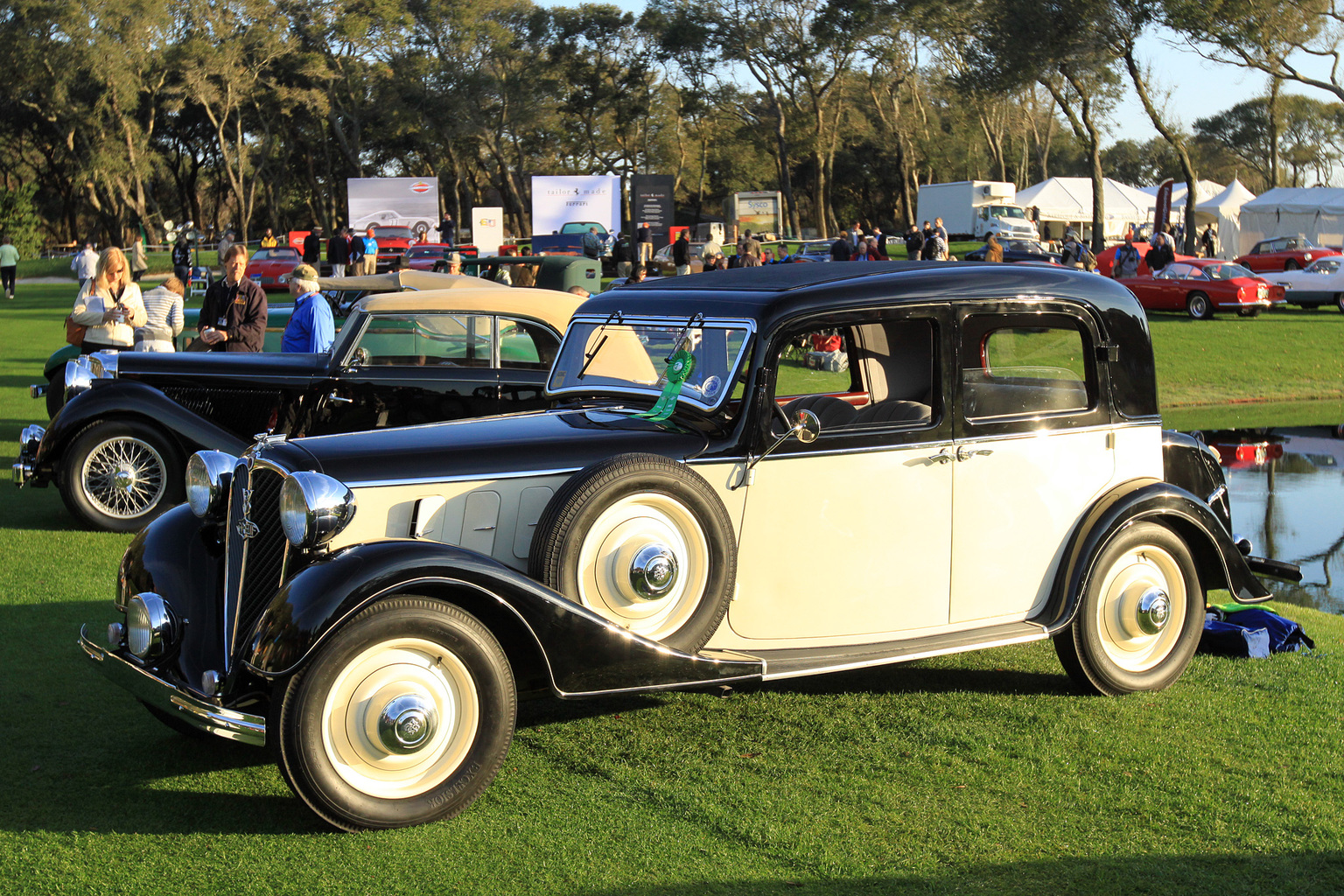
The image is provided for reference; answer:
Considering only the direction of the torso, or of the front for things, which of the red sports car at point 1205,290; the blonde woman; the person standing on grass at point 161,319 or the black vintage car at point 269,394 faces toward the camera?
the blonde woman

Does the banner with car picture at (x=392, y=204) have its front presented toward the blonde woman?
yes

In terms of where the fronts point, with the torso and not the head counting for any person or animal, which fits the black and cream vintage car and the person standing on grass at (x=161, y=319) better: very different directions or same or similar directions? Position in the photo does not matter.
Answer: very different directions

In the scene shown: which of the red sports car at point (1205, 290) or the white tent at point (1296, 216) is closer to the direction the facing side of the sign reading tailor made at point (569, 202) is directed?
the red sports car

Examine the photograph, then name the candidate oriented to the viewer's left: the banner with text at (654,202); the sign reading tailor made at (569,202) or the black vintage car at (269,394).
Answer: the black vintage car

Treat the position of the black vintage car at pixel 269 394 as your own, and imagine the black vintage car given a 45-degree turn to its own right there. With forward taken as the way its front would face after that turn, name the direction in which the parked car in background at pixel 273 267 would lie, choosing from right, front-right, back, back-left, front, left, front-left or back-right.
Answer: front-right

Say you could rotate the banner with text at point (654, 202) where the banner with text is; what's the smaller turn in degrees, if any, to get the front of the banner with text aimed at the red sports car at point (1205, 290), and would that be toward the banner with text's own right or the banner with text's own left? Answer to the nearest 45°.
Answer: approximately 45° to the banner with text's own left

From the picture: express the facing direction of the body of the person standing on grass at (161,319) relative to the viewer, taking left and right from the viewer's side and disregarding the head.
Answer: facing away from the viewer and to the right of the viewer

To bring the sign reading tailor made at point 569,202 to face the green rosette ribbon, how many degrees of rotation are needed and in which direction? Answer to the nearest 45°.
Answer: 0° — it already faces it
